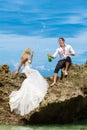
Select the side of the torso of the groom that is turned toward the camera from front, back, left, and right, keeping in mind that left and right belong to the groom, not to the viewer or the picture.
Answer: front

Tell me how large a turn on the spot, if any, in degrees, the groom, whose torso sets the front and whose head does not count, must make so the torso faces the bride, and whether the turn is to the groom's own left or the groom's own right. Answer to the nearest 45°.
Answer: approximately 90° to the groom's own right
